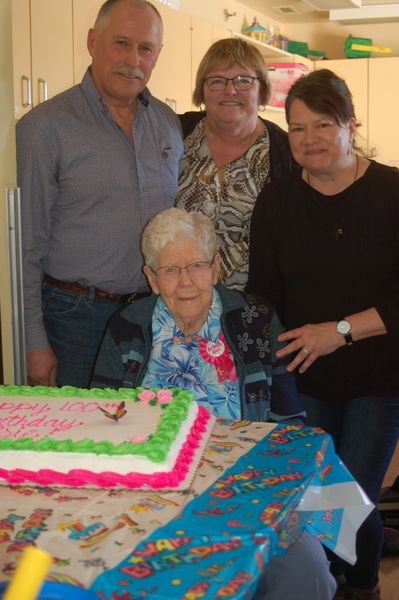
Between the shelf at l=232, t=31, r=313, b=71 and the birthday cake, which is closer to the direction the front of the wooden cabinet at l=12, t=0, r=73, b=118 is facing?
the birthday cake

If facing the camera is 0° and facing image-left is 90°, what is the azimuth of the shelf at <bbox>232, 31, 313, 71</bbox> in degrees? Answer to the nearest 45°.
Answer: approximately 315°

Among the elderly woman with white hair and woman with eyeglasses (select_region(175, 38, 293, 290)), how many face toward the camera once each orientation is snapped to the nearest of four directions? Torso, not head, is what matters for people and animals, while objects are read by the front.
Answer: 2

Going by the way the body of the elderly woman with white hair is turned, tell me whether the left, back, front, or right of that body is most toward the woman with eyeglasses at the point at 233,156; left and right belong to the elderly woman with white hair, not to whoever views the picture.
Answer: back

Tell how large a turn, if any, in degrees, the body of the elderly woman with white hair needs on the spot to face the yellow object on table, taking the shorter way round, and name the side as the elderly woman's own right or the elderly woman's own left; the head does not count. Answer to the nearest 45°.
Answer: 0° — they already face it

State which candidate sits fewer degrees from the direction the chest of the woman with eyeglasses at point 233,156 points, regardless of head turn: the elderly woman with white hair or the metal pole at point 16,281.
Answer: the elderly woman with white hair

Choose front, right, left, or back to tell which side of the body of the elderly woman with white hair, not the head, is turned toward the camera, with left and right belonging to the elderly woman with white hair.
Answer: front

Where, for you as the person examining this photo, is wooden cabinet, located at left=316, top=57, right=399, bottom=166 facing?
facing the viewer

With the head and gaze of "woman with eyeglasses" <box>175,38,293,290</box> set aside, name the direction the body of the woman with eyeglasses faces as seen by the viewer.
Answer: toward the camera
